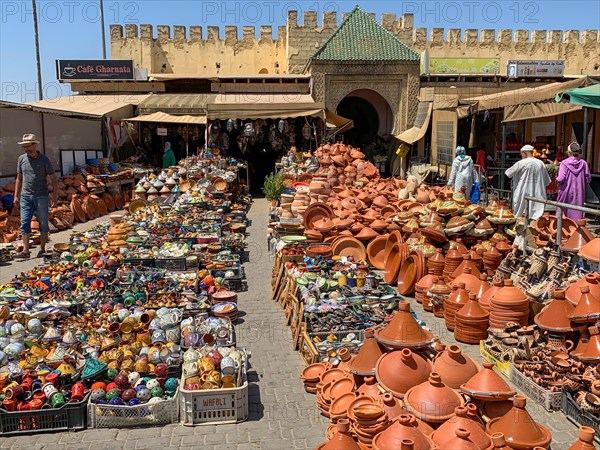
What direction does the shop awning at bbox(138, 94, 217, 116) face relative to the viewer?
toward the camera

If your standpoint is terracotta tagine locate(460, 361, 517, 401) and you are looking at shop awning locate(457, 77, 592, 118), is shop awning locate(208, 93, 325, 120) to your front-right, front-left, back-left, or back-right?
front-left

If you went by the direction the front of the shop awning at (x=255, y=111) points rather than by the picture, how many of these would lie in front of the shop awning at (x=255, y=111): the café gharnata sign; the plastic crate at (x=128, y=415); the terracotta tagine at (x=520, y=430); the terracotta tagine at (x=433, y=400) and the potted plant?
4

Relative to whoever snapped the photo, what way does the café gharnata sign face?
facing the viewer

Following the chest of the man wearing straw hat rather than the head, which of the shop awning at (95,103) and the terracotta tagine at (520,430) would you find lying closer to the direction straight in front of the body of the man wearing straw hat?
the terracotta tagine

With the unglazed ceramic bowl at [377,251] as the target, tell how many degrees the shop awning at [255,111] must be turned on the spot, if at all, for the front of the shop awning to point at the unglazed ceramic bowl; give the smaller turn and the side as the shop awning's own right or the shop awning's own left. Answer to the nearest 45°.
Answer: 0° — it already faces it

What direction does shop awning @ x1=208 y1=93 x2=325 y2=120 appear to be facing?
toward the camera

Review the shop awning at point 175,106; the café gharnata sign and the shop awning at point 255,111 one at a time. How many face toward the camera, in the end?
3

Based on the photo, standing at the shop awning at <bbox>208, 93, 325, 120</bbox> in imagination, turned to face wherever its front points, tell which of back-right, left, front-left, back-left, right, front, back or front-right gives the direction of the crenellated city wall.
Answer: back

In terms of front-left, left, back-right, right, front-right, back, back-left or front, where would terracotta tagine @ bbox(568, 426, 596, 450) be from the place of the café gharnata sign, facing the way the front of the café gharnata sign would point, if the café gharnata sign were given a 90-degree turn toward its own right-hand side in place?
left

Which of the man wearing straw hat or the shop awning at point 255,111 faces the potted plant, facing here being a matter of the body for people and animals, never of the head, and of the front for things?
the shop awning

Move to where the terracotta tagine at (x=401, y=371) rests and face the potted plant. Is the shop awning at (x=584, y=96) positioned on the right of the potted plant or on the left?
right

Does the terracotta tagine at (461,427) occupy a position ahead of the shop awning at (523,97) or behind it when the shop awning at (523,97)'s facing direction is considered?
ahead

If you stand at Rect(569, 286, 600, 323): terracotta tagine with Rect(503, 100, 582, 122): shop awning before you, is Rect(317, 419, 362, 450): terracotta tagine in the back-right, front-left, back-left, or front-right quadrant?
back-left

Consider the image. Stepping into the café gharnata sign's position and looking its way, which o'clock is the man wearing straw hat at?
The man wearing straw hat is roughly at 12 o'clock from the café gharnata sign.

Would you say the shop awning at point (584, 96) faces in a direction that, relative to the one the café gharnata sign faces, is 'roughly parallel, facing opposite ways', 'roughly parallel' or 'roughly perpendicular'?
roughly perpendicular

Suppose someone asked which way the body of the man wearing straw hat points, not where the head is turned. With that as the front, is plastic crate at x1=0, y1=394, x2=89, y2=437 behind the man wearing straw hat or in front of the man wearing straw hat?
in front
